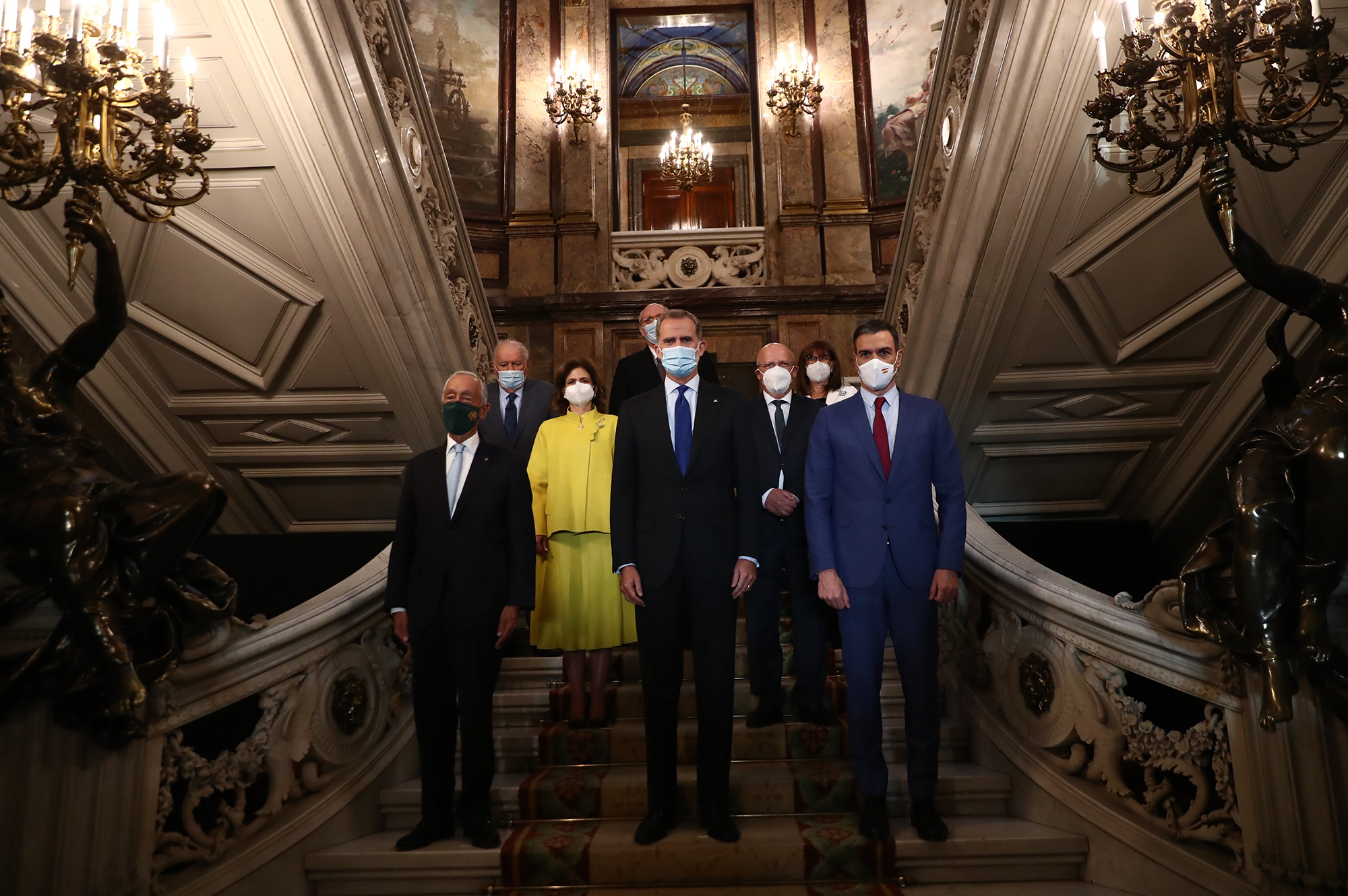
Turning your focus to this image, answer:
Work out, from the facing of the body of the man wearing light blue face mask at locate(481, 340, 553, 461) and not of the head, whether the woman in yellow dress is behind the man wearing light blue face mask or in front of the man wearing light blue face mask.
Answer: in front

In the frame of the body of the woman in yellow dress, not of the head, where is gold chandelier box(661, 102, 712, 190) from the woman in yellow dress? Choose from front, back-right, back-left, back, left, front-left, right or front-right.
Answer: back

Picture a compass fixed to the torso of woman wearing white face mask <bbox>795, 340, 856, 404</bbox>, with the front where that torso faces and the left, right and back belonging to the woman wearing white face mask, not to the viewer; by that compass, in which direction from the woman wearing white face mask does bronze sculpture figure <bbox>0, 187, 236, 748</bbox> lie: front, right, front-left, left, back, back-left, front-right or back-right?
front-right

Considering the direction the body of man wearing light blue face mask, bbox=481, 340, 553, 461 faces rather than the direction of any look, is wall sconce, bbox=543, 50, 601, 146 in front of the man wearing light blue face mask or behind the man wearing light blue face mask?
behind

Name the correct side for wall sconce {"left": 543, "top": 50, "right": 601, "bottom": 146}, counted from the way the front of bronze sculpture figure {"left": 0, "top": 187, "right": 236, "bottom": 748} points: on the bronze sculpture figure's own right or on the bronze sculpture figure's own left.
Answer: on the bronze sculpture figure's own left

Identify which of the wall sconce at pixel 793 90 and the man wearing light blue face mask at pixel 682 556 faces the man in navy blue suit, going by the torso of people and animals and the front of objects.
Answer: the wall sconce

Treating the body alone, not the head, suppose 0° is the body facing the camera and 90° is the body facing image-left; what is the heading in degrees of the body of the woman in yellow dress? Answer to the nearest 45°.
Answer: approximately 0°

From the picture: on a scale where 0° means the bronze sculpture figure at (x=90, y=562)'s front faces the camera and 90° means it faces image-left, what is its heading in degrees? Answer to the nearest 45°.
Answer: approximately 315°

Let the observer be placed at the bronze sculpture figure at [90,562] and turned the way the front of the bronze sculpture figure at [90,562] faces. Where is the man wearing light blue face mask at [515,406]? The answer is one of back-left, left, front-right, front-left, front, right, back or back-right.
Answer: left
